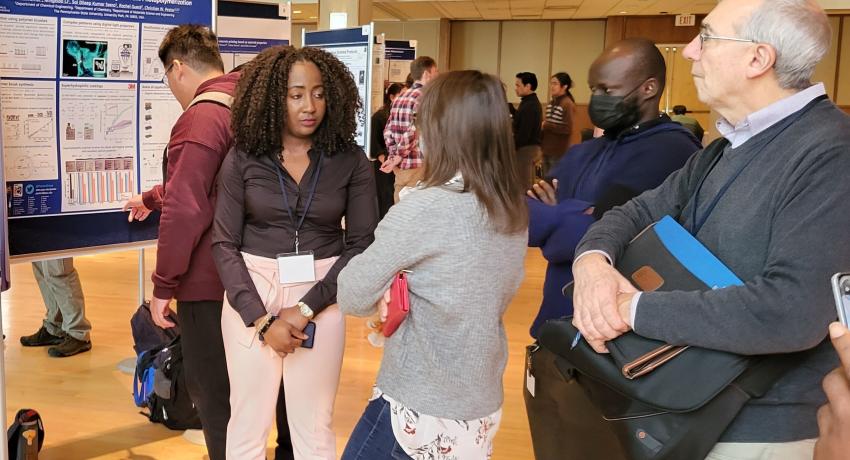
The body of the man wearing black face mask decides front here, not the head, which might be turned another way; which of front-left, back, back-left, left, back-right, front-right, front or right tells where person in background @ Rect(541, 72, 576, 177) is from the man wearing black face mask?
back-right

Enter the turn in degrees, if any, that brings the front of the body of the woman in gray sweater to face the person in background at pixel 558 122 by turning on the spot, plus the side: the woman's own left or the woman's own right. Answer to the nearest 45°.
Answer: approximately 45° to the woman's own right

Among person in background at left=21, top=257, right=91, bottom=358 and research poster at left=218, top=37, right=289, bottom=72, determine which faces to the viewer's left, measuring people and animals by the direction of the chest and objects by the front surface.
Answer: the person in background

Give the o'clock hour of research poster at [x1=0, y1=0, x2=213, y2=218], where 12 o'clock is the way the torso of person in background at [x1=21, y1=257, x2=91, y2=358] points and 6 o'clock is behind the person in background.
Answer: The research poster is roughly at 9 o'clock from the person in background.

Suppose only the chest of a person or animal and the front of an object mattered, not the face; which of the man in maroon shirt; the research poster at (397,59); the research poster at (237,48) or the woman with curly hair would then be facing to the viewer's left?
the man in maroon shirt

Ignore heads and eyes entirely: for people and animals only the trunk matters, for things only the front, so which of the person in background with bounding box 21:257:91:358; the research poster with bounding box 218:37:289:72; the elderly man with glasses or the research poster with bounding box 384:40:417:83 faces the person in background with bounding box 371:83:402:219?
the research poster with bounding box 384:40:417:83

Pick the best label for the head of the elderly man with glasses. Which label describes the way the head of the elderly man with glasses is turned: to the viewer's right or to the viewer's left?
to the viewer's left

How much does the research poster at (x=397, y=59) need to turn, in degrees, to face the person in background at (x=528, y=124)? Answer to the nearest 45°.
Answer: approximately 45° to its left

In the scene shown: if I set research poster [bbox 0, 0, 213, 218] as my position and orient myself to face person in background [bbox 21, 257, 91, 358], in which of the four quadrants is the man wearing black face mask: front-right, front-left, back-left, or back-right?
back-right

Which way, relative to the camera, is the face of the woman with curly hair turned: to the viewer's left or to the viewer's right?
to the viewer's right
